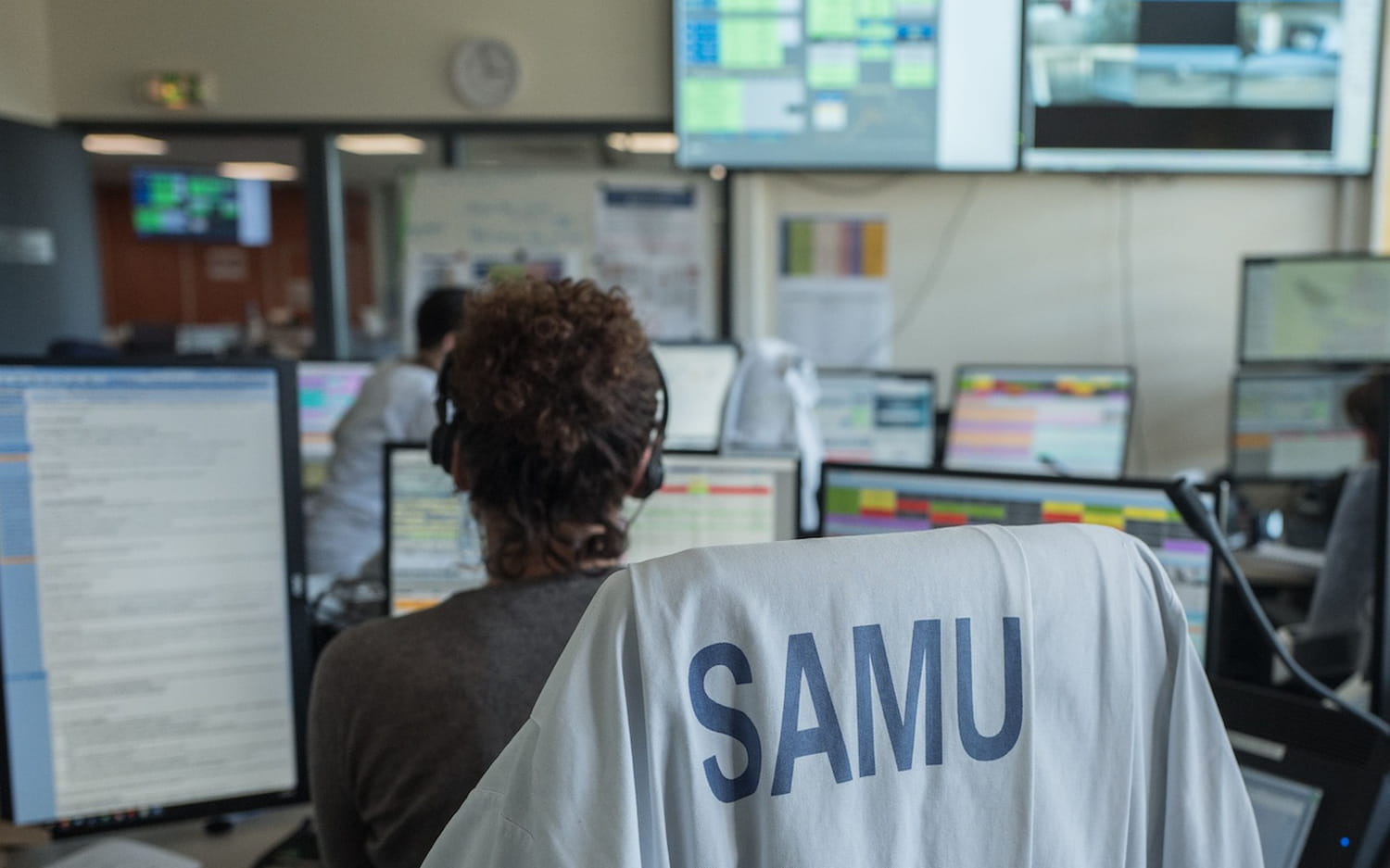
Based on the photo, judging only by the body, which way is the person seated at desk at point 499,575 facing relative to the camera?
away from the camera

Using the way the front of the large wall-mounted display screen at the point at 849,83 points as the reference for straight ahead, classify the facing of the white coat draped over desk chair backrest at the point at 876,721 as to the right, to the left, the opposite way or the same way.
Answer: the opposite way

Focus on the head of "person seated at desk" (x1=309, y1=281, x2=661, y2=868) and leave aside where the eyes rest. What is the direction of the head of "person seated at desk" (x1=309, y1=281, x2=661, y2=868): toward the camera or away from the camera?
away from the camera

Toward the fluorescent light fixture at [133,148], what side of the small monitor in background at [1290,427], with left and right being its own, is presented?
right

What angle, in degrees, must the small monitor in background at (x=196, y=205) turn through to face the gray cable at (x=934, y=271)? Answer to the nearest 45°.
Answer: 0° — it already faces it

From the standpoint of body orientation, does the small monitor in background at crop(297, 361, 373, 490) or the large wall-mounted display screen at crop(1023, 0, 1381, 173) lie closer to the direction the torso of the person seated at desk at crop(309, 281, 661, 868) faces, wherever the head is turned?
the small monitor in background

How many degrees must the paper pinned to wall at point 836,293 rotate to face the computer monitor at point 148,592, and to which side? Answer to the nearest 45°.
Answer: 0° — it already faces it

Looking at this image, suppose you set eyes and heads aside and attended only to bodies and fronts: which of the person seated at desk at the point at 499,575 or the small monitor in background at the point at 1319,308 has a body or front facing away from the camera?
the person seated at desk

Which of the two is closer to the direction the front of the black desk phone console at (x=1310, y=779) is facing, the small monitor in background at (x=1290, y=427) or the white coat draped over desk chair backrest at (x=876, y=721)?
the white coat draped over desk chair backrest

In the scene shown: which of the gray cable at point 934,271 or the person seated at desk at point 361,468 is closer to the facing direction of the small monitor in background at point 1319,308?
the person seated at desk
